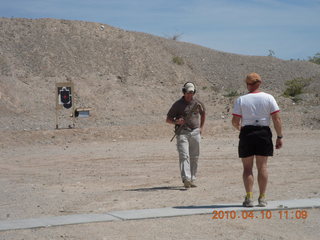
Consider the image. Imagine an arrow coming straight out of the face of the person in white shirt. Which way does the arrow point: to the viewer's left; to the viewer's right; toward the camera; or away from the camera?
away from the camera

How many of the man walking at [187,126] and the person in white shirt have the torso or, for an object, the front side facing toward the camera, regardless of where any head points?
1

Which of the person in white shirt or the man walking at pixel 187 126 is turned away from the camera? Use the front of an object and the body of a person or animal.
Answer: the person in white shirt

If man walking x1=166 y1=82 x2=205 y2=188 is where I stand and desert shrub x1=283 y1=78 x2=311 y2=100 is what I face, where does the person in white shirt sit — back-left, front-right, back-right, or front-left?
back-right

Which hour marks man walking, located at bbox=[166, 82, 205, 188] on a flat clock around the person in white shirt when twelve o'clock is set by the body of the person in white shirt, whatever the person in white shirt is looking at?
The man walking is roughly at 11 o'clock from the person in white shirt.

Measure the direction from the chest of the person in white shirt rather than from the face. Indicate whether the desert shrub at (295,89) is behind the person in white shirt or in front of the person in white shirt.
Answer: in front

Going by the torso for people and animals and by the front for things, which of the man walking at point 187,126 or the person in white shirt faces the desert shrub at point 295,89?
the person in white shirt

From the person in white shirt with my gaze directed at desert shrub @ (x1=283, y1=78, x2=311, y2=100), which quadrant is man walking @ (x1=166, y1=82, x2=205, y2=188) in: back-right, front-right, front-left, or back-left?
front-left

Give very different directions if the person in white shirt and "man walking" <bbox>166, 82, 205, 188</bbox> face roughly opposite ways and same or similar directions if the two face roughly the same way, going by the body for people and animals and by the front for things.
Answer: very different directions

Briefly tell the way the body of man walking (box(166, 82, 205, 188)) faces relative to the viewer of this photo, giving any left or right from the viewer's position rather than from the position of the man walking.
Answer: facing the viewer

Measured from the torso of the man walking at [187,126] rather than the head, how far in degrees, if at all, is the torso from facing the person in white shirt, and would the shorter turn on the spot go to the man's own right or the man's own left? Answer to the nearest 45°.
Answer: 0° — they already face them

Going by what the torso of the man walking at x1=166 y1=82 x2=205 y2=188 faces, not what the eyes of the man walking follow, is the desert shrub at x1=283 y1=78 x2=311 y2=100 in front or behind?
behind

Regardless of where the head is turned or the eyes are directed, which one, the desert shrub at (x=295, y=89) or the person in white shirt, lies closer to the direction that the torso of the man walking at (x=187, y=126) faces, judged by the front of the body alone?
the person in white shirt

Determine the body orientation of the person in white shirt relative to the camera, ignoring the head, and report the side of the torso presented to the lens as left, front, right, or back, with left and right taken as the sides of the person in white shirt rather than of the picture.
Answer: back
